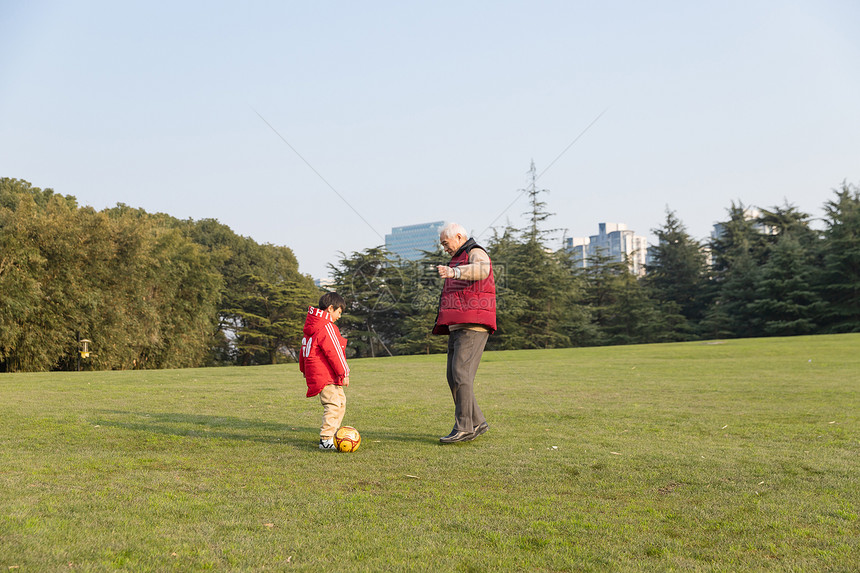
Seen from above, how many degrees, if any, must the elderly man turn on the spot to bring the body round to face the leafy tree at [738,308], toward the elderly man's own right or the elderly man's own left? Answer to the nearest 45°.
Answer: approximately 135° to the elderly man's own right

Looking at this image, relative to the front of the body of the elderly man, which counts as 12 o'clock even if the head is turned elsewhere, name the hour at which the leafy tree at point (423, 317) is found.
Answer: The leafy tree is roughly at 3 o'clock from the elderly man.

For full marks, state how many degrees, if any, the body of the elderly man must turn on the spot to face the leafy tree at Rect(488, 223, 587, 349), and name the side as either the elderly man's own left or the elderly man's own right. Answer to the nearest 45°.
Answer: approximately 90° to the elderly man's own right

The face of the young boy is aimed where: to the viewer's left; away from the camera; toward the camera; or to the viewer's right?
to the viewer's right

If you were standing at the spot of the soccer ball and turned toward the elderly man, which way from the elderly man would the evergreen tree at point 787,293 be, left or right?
left

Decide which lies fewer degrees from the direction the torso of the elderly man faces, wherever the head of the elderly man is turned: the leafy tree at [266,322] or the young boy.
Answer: the young boy

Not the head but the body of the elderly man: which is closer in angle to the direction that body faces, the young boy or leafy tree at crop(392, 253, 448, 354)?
the young boy

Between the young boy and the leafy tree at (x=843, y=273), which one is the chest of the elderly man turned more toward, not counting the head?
the young boy

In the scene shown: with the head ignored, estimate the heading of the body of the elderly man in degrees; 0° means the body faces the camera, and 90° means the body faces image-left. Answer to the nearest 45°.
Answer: approximately 90°
